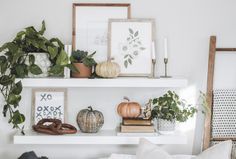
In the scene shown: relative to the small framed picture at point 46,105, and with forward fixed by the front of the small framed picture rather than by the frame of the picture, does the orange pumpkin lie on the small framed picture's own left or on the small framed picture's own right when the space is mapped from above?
on the small framed picture's own left
